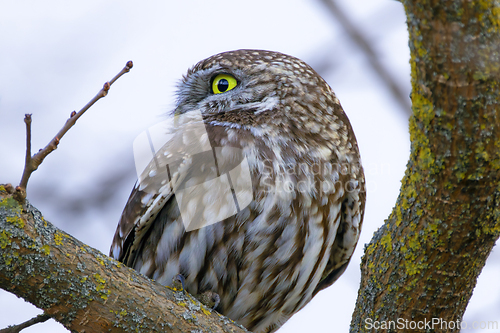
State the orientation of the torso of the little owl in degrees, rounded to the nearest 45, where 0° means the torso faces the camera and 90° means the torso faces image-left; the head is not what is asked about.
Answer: approximately 0°

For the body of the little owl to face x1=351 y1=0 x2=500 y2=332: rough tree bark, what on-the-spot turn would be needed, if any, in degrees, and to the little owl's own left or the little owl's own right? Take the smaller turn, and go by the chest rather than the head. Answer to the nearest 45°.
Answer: approximately 45° to the little owl's own left

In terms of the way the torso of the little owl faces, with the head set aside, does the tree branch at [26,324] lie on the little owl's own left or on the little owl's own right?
on the little owl's own right
